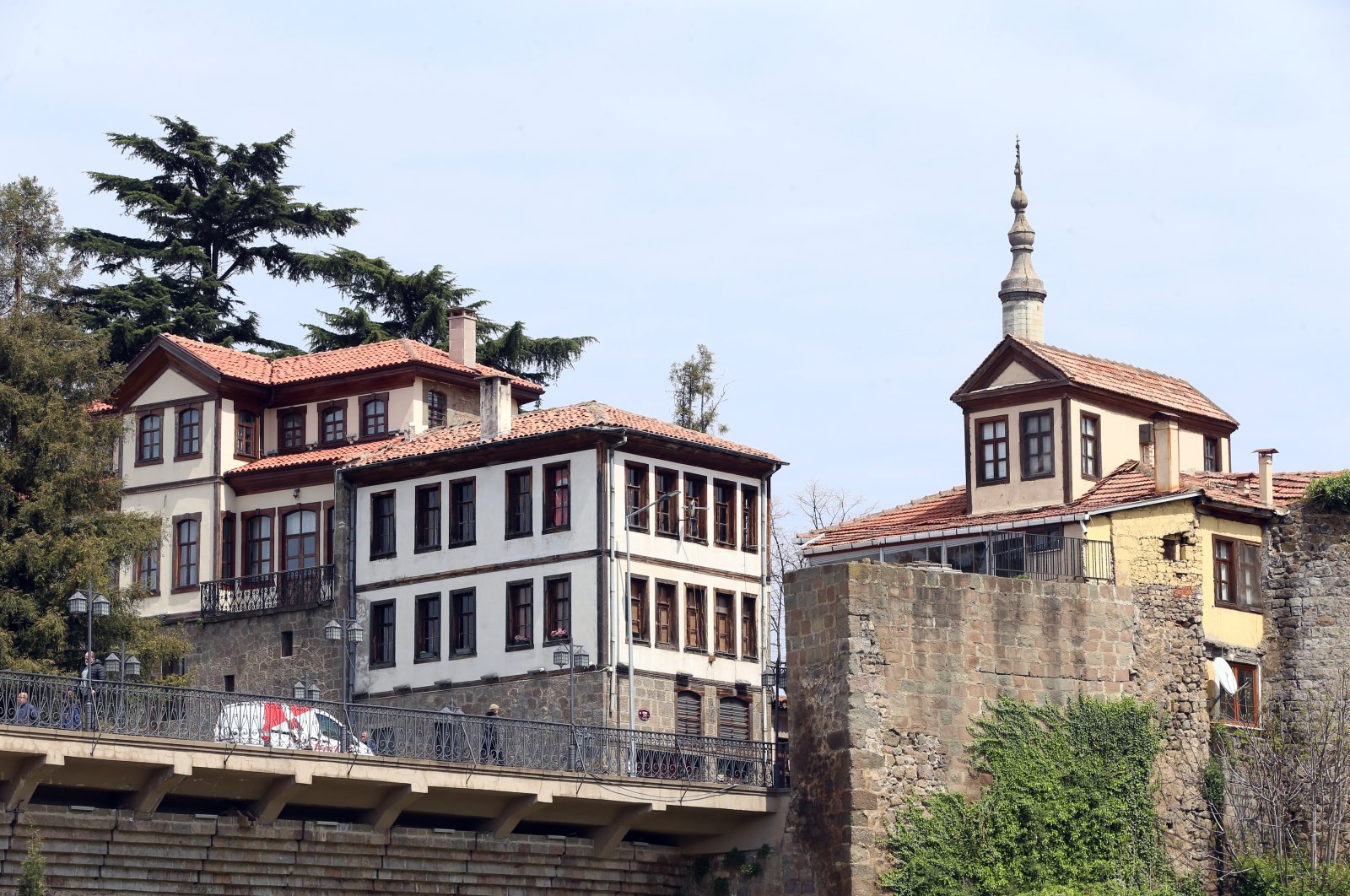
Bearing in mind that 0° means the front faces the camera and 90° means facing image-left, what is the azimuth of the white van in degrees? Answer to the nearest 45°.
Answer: approximately 270°

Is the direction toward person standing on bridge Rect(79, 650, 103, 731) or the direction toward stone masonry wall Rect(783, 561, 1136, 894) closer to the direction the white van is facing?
the stone masonry wall

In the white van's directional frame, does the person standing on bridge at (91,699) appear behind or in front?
behind

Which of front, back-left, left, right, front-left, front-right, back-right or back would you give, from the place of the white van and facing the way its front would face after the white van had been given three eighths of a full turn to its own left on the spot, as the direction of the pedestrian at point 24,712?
left

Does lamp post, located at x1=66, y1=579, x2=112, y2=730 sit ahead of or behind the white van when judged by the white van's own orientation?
behind

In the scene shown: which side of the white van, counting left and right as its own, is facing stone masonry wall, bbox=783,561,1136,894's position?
front

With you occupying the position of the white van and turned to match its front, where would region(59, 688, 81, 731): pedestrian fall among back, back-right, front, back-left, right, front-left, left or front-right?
back-right
